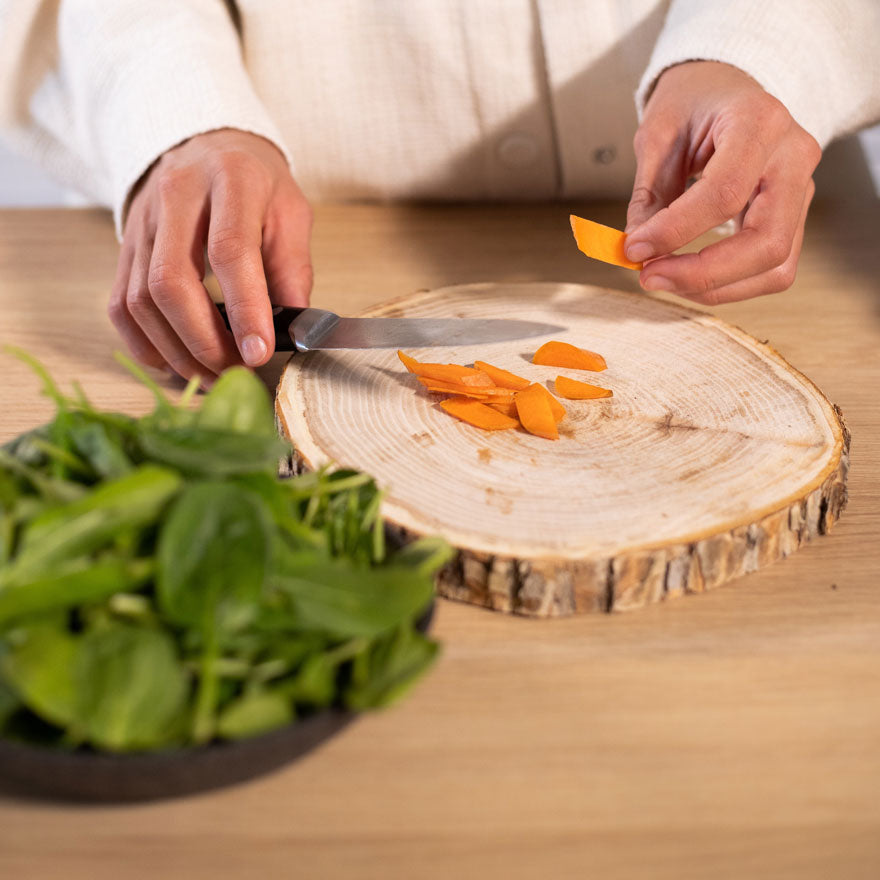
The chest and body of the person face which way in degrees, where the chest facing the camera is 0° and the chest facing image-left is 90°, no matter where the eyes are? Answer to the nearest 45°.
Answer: approximately 0°

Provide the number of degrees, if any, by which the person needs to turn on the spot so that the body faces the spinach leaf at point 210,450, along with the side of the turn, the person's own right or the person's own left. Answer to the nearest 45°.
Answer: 0° — they already face it

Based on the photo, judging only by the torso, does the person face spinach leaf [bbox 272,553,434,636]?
yes

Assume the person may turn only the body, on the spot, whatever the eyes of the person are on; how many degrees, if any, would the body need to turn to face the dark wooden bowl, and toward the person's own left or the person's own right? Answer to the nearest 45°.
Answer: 0° — they already face it
